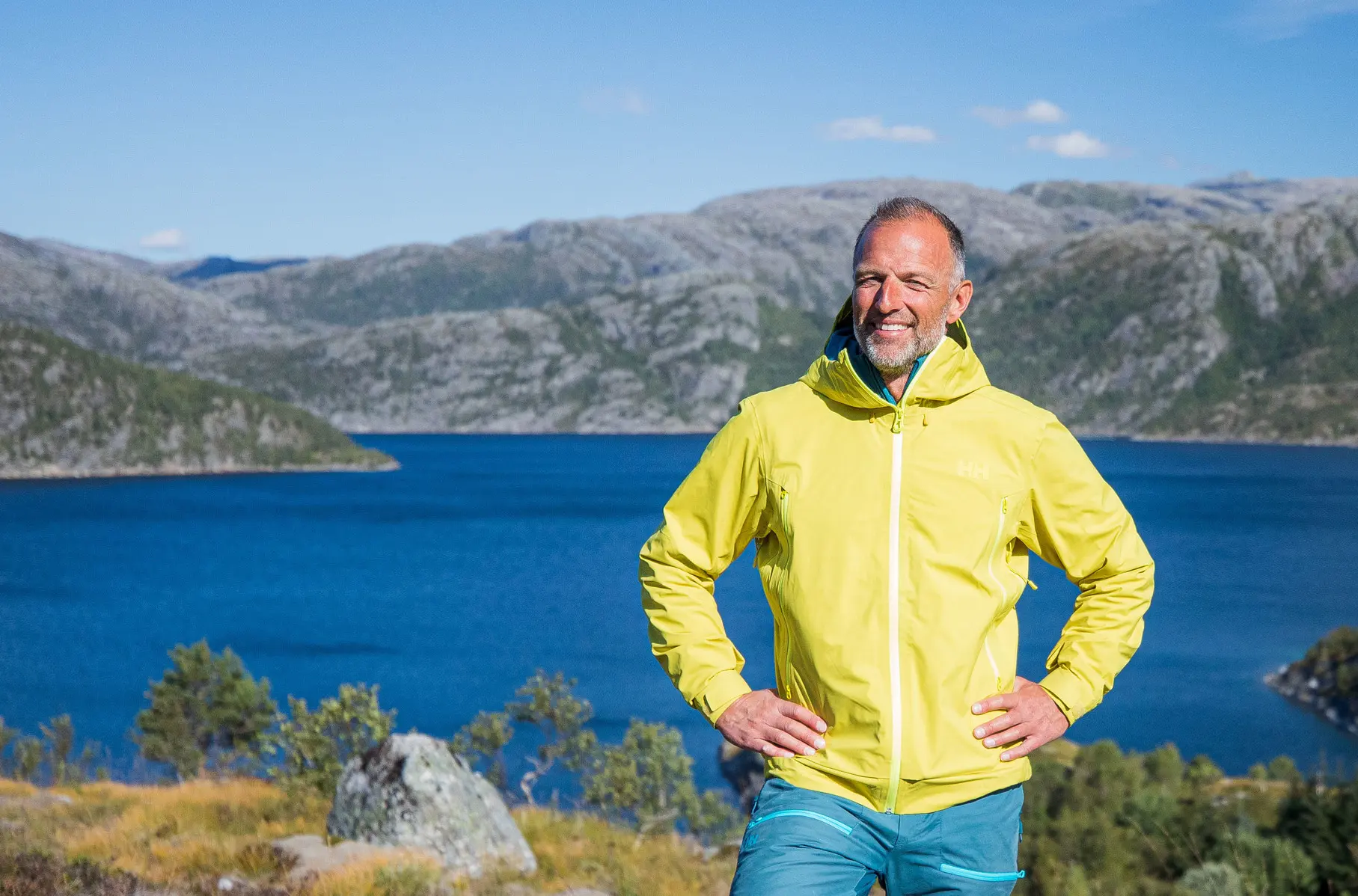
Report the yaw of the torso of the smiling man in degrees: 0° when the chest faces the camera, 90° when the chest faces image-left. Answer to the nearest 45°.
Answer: approximately 0°

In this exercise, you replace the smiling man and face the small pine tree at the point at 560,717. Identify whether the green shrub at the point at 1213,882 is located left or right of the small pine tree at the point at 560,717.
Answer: right

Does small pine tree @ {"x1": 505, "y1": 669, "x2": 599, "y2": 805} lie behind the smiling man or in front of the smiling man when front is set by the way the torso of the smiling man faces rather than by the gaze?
behind

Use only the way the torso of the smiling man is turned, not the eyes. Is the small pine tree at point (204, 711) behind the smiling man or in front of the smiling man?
behind

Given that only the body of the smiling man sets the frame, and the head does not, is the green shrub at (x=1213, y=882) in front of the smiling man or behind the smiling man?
behind

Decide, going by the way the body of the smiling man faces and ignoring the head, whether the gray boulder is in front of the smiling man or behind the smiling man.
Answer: behind

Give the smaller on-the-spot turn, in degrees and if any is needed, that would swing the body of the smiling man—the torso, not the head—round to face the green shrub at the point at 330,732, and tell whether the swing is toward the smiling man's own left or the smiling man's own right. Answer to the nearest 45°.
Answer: approximately 135° to the smiling man's own right

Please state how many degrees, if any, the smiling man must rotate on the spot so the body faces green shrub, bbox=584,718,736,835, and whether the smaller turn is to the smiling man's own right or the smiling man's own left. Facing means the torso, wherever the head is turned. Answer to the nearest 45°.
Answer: approximately 180°

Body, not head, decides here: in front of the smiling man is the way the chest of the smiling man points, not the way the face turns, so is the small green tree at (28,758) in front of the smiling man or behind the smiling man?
behind
